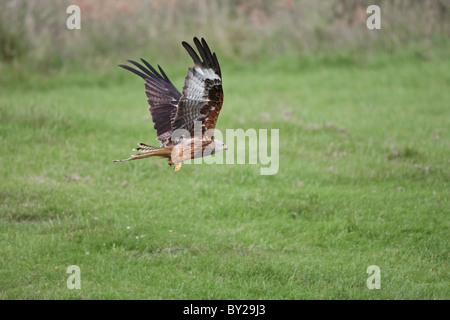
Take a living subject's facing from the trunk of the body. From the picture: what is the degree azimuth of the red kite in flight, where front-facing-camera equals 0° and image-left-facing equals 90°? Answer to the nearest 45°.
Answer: approximately 270°
